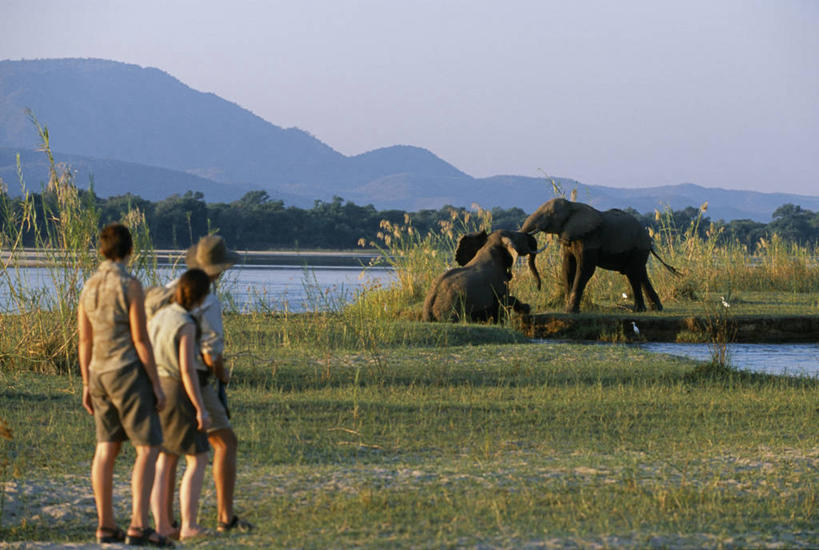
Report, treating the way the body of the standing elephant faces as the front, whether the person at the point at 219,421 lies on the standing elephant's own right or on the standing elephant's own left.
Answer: on the standing elephant's own left

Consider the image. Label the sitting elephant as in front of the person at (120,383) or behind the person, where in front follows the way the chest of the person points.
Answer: in front

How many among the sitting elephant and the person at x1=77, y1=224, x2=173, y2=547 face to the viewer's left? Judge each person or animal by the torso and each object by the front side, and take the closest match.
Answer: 0

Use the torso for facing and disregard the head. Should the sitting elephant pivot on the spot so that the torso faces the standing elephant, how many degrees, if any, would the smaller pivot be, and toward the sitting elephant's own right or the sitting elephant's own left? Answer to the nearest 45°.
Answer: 0° — it already faces it

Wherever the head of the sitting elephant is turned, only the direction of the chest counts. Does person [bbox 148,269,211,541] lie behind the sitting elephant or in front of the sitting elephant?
behind

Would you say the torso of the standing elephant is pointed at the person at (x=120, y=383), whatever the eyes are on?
no

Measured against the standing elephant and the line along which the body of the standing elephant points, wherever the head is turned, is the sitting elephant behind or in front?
in front

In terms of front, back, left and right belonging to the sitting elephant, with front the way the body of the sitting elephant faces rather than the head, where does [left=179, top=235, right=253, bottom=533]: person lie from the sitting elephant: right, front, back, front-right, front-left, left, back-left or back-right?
back-right

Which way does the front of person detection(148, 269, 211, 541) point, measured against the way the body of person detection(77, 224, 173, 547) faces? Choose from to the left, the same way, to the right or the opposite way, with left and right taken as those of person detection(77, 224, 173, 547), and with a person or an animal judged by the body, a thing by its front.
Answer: the same way

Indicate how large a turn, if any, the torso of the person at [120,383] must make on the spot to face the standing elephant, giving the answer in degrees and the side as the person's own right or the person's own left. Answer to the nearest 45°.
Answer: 0° — they already face it

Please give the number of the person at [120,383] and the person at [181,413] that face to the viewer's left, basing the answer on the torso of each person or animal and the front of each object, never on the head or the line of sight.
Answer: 0

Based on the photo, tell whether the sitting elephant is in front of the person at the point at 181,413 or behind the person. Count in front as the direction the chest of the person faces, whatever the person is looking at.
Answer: in front

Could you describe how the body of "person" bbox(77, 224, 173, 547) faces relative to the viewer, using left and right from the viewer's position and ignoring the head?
facing away from the viewer and to the right of the viewer

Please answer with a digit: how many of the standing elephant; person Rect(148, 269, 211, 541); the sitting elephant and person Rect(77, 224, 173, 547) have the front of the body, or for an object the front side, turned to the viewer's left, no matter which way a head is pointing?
1

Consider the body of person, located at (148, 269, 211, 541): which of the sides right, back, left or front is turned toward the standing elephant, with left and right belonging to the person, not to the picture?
front

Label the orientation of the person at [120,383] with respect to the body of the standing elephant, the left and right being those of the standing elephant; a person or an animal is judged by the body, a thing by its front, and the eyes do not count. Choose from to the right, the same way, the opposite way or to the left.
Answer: to the right

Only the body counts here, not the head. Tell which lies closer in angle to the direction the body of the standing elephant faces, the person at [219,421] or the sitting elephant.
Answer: the sitting elephant

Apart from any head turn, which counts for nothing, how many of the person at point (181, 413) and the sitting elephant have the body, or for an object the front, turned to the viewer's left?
0

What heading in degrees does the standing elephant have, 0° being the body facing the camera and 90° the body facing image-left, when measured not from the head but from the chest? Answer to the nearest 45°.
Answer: approximately 90°
